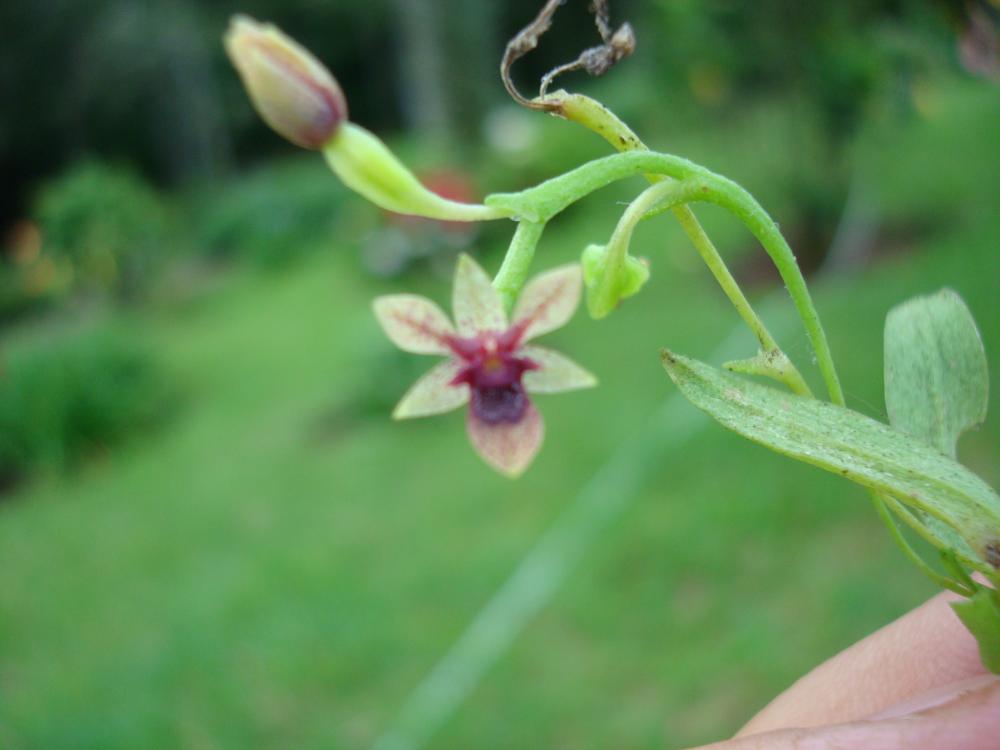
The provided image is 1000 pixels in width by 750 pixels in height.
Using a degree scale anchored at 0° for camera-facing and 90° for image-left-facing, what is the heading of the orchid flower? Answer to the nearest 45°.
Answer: approximately 0°
